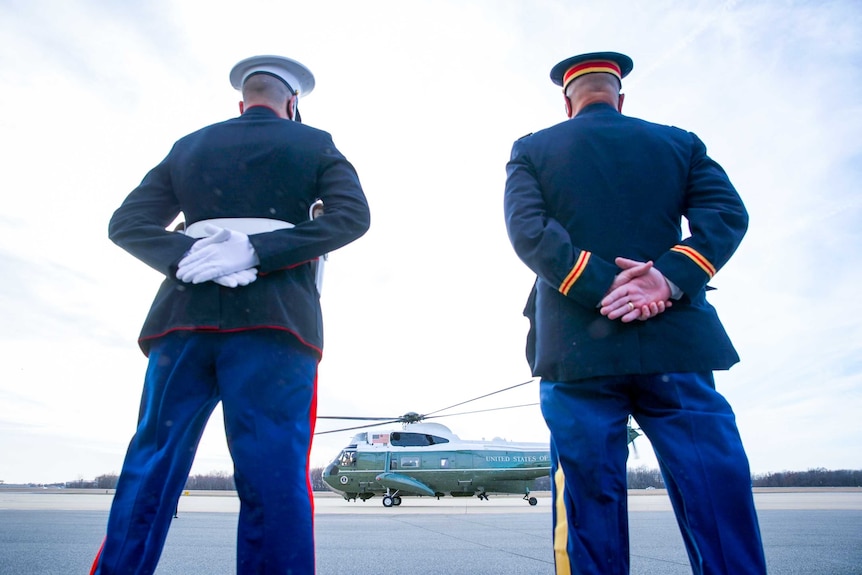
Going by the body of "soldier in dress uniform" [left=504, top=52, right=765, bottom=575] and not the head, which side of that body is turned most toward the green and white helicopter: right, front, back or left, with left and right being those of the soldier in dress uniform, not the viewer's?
front

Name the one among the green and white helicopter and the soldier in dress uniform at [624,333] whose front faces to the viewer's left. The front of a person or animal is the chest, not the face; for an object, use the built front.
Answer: the green and white helicopter

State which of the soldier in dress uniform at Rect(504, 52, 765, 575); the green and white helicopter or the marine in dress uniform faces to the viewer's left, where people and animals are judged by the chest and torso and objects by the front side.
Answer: the green and white helicopter

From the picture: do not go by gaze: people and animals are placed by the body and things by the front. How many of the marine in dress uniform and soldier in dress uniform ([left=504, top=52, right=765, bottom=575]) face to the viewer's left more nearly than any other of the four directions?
0

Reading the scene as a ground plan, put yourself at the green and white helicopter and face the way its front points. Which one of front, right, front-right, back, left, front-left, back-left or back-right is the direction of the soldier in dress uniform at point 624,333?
left

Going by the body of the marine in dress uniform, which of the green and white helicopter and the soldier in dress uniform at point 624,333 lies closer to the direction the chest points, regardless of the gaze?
the green and white helicopter

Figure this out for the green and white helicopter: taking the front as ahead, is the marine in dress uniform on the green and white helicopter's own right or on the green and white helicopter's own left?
on the green and white helicopter's own left

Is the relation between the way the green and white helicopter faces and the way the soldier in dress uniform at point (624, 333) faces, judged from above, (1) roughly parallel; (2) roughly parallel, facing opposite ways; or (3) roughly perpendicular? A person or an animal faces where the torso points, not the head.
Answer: roughly perpendicular

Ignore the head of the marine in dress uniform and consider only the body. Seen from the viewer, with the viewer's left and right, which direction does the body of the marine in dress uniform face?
facing away from the viewer

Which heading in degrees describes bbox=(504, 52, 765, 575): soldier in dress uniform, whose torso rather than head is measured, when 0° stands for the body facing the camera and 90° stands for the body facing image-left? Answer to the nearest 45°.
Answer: approximately 180°

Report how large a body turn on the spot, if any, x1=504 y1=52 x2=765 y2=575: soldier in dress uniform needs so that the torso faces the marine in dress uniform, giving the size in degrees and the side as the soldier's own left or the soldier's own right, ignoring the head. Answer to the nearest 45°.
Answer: approximately 90° to the soldier's own left

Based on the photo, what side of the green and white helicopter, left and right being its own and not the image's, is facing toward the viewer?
left

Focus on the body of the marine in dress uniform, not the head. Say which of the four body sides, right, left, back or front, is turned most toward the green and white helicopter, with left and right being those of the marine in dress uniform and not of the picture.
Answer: front
